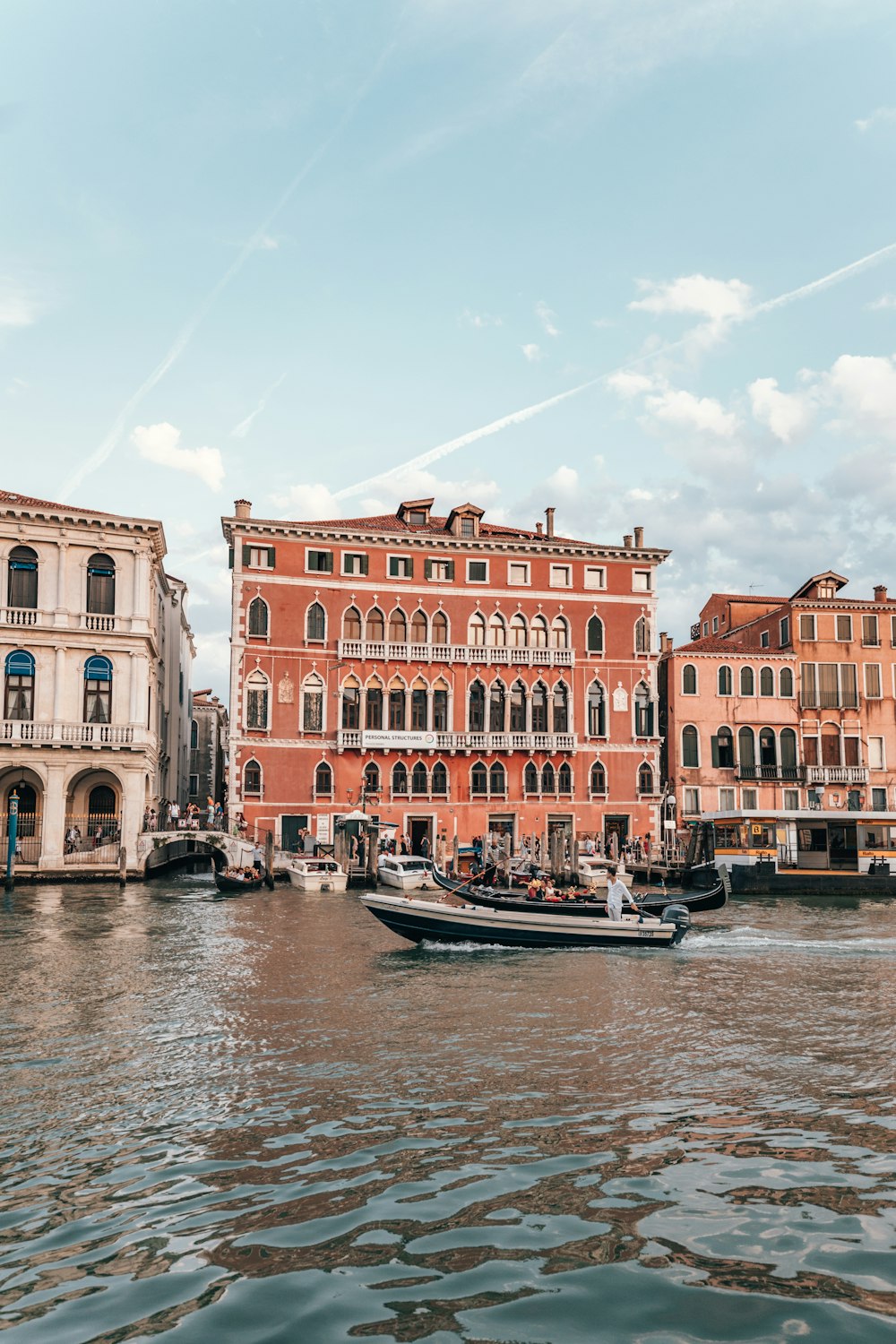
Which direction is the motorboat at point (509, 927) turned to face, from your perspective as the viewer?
facing to the left of the viewer

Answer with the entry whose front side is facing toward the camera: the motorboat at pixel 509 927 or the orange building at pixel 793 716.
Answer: the orange building

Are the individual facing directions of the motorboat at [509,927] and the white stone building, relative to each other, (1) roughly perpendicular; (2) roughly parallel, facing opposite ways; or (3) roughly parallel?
roughly perpendicular

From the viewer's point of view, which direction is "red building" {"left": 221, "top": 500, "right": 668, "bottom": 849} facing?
toward the camera

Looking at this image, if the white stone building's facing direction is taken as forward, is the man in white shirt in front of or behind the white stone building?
in front

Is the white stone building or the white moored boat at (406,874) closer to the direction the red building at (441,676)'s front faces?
the white moored boat

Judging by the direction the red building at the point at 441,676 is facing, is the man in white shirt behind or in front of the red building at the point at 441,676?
in front

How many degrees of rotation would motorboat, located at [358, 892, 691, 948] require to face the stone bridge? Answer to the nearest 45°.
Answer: approximately 45° to its right

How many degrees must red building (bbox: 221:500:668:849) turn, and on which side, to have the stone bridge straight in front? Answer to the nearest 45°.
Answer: approximately 45° to its right

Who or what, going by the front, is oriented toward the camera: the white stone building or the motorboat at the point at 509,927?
the white stone building

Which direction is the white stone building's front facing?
toward the camera

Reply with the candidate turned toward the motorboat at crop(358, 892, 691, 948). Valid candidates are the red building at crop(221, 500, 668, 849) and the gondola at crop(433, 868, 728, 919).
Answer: the red building

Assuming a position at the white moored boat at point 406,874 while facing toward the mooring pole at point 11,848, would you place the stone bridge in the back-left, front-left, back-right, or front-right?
front-right

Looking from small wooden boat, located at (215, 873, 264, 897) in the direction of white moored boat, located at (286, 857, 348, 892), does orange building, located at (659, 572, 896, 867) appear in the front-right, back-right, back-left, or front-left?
front-left
